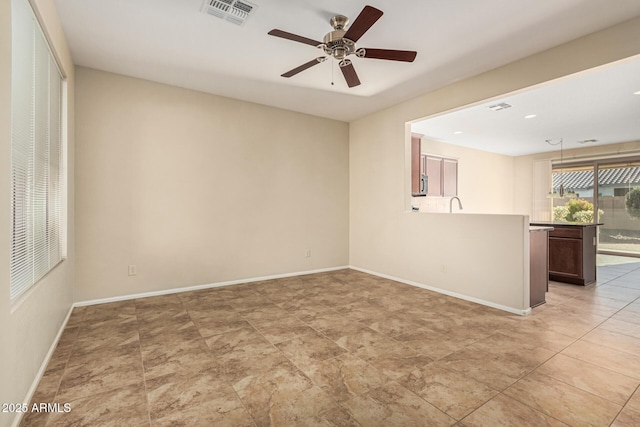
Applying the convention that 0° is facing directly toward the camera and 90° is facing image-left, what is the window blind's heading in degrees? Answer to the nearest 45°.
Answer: approximately 270°

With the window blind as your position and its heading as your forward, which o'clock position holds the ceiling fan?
The ceiling fan is roughly at 1 o'clock from the window blind.

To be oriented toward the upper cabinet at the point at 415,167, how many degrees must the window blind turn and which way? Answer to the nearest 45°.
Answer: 0° — it already faces it

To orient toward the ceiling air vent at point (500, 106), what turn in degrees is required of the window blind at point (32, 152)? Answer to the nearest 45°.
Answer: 0° — it already faces it

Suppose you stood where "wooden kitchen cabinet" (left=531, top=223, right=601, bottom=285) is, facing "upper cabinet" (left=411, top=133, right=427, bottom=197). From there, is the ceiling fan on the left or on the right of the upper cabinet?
left
